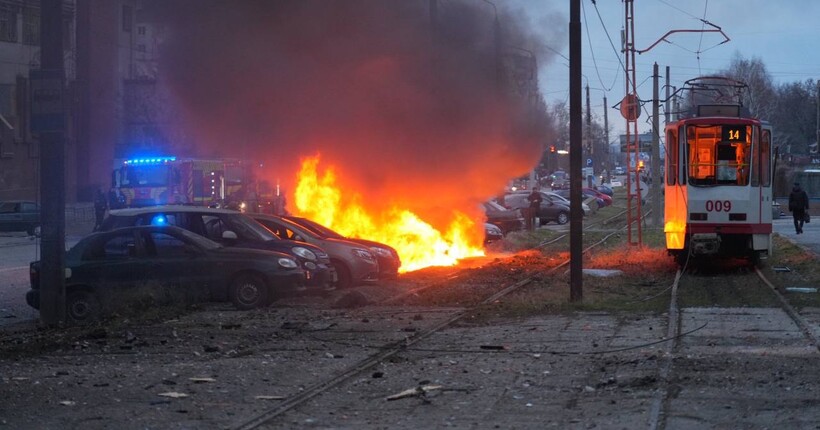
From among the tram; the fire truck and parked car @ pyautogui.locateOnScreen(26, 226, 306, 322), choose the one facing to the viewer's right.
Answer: the parked car

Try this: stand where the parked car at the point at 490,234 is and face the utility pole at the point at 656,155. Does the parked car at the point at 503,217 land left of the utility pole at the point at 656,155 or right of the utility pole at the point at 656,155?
left

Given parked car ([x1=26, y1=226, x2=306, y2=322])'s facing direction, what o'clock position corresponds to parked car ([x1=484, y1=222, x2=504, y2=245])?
parked car ([x1=484, y1=222, x2=504, y2=245]) is roughly at 10 o'clock from parked car ([x1=26, y1=226, x2=306, y2=322]).

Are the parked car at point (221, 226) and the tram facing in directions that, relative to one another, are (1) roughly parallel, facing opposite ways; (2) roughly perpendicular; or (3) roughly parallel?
roughly perpendicular

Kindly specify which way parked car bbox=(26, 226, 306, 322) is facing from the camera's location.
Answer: facing to the right of the viewer
